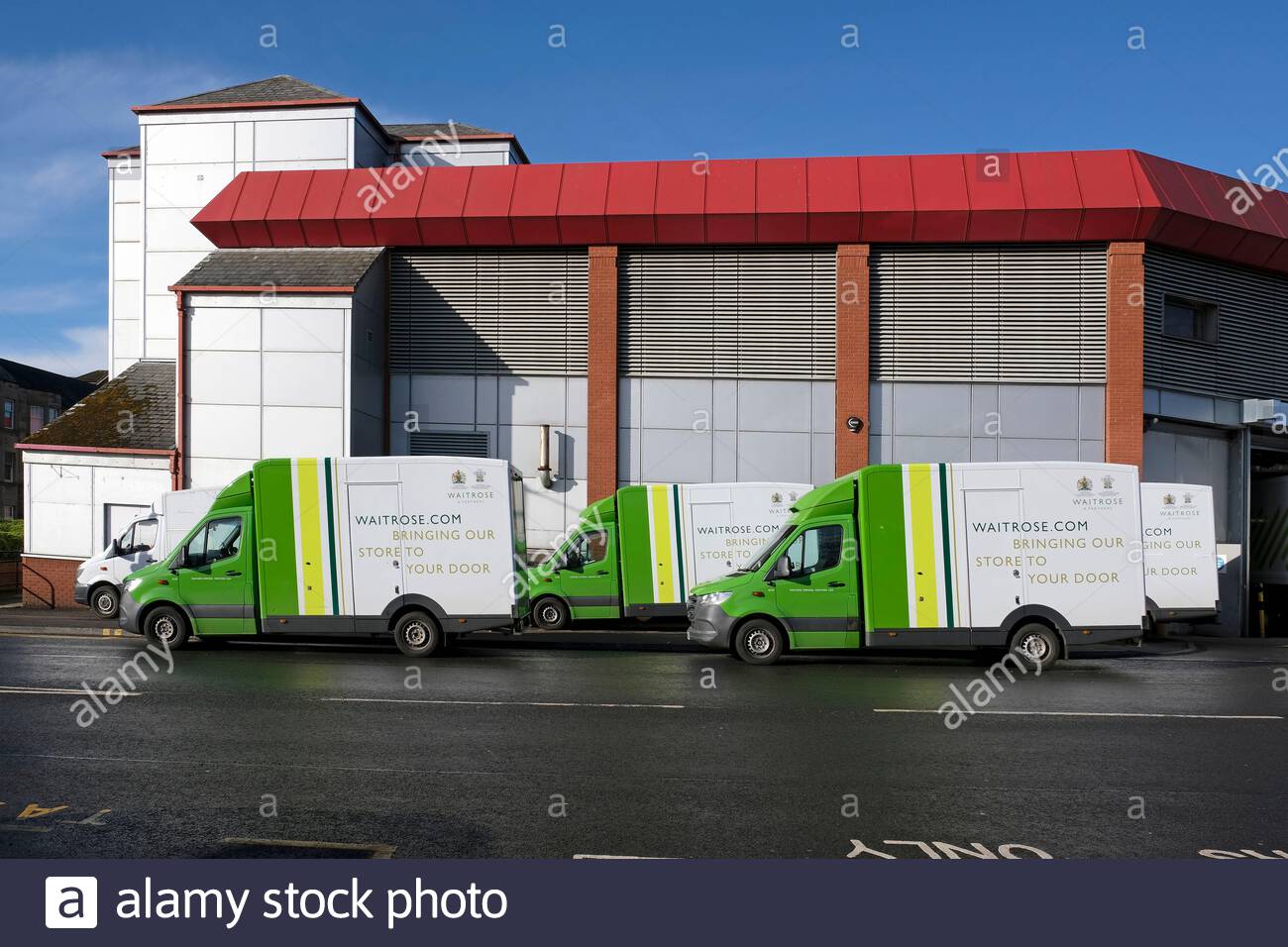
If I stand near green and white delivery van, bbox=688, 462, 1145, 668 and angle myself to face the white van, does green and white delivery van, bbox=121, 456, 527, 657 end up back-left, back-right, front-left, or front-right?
front-left

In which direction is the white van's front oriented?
to the viewer's left

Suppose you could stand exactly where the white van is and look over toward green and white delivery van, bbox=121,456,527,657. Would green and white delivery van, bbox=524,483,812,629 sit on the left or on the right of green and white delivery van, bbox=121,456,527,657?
left

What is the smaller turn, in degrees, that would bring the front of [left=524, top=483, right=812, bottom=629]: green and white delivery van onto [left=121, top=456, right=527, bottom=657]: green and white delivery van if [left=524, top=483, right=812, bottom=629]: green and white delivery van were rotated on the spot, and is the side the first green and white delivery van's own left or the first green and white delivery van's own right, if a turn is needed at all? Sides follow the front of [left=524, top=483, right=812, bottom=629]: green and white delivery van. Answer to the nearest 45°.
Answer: approximately 45° to the first green and white delivery van's own left

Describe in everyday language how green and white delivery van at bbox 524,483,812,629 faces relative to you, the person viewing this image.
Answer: facing to the left of the viewer

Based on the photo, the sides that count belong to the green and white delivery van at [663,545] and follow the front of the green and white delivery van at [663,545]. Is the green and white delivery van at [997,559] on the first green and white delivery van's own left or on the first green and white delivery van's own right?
on the first green and white delivery van's own left

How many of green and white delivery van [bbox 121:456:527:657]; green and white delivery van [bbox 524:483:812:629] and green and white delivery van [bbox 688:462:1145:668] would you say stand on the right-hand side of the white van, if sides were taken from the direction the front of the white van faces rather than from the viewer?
0

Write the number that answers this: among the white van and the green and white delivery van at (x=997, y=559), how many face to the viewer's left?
2

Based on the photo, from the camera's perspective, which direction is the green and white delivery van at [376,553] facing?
to the viewer's left

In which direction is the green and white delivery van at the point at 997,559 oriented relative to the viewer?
to the viewer's left

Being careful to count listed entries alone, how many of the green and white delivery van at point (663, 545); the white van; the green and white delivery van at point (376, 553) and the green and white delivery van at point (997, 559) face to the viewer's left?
4

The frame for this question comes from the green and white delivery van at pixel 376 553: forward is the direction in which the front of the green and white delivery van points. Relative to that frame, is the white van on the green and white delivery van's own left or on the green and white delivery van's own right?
on the green and white delivery van's own right

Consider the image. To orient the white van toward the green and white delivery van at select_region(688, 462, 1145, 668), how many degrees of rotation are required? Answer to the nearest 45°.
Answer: approximately 135° to its left

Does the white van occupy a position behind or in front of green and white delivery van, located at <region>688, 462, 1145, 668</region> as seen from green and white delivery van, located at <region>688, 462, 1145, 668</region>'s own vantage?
in front

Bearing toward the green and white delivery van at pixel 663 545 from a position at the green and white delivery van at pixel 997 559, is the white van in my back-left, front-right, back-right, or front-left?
front-left

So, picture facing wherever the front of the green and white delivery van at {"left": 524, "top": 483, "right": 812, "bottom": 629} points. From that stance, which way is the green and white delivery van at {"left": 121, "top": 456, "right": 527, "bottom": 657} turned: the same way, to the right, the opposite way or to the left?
the same way

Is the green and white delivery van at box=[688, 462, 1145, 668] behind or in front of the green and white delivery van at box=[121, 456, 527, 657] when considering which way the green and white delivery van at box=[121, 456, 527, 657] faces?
behind
